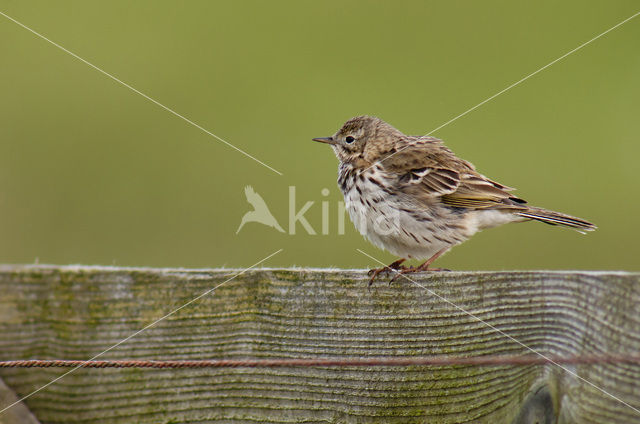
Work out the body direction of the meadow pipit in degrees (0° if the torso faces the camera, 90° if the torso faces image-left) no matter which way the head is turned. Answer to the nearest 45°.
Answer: approximately 90°

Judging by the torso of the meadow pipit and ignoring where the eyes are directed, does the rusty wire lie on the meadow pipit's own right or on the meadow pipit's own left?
on the meadow pipit's own left

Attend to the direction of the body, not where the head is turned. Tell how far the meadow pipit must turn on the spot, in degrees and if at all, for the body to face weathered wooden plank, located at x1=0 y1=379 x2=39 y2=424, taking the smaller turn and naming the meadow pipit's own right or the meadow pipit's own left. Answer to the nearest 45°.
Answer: approximately 45° to the meadow pipit's own left
